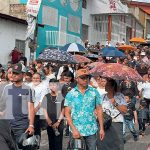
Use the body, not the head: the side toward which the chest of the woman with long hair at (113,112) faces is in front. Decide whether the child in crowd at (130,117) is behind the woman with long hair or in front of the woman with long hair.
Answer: behind

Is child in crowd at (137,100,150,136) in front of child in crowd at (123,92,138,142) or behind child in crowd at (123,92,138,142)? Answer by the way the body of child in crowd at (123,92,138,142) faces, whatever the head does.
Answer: behind

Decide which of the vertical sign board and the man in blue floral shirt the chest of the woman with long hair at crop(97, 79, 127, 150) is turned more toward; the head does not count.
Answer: the man in blue floral shirt

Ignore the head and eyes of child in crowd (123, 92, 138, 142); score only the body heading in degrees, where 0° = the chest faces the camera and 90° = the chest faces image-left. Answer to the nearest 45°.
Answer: approximately 45°

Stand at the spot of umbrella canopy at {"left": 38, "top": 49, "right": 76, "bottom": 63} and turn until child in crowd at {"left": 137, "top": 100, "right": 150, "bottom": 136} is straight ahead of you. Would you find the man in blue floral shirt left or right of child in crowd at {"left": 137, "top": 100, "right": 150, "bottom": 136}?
right

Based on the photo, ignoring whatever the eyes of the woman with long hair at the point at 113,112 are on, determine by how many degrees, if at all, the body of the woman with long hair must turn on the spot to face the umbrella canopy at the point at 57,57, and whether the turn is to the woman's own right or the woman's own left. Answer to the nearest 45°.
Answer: approximately 135° to the woman's own right
